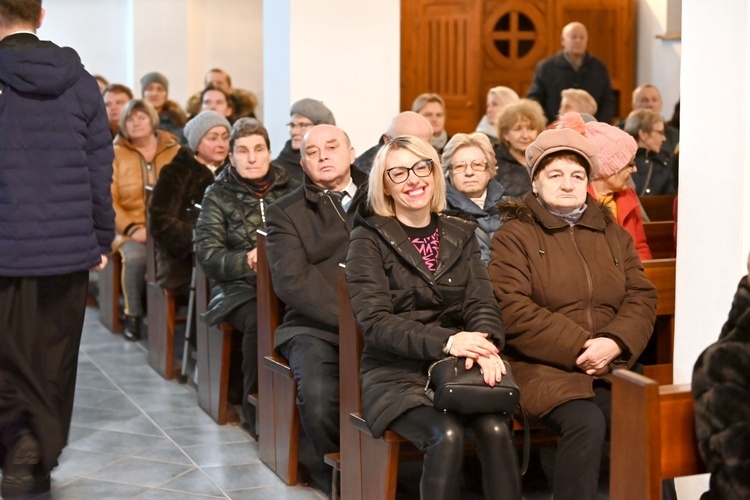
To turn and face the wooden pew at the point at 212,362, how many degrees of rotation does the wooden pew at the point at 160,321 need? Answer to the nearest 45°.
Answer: approximately 45° to its right

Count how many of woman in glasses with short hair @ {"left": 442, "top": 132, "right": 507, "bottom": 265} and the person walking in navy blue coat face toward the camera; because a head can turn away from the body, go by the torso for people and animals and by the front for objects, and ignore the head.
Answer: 1

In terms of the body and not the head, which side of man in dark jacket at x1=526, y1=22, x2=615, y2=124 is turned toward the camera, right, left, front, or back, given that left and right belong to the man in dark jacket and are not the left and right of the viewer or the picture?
front

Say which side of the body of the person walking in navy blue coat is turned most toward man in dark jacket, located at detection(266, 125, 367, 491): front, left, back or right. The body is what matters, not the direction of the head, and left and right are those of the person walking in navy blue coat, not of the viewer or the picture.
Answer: right

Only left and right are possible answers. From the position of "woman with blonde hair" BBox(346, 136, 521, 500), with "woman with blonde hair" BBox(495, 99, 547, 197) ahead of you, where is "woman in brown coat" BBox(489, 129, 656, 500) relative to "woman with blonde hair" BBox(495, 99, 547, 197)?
right

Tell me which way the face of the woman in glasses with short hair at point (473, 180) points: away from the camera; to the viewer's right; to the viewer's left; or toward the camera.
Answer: toward the camera

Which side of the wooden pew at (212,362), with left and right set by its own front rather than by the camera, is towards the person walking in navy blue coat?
right

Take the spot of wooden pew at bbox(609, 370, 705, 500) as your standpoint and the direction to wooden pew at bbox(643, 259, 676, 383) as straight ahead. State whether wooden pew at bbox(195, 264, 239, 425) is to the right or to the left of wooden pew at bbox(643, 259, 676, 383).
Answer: left

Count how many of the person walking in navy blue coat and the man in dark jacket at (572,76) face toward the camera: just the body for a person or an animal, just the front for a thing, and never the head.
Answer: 1

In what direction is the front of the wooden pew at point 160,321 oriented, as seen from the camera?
facing the viewer and to the right of the viewer

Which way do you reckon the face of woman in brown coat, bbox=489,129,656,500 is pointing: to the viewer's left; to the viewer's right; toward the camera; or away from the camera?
toward the camera

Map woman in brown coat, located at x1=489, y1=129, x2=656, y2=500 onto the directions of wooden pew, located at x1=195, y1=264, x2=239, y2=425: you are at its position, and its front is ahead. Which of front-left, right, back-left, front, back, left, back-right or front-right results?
front

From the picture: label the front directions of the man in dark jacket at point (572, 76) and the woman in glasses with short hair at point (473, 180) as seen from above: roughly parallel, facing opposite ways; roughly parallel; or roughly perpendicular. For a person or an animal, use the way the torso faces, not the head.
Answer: roughly parallel

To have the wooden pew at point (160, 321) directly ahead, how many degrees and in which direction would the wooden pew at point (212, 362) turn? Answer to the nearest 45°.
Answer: approximately 135° to its left

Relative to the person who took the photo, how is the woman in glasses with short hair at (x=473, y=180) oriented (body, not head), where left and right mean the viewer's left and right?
facing the viewer

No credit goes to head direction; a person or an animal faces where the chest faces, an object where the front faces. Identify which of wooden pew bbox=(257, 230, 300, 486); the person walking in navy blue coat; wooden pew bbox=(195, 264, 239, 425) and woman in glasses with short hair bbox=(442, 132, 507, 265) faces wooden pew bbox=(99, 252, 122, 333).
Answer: the person walking in navy blue coat

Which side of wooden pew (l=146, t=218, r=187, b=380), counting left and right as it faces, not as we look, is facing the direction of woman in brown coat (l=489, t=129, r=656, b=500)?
front

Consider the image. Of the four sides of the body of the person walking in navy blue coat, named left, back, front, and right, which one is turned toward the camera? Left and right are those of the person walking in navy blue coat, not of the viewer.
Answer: back

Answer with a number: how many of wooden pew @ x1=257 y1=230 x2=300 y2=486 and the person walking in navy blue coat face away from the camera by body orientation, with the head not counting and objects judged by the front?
1

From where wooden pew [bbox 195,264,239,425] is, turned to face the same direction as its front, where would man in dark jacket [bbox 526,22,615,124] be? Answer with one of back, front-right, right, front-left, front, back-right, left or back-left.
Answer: left
